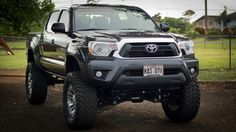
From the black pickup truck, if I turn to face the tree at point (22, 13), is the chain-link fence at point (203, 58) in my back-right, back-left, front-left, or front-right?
front-right

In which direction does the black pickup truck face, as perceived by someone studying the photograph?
facing the viewer and to the right of the viewer

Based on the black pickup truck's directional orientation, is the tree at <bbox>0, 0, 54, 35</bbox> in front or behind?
behind

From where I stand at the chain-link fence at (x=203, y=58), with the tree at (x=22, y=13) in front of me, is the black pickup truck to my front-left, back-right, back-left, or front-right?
front-left

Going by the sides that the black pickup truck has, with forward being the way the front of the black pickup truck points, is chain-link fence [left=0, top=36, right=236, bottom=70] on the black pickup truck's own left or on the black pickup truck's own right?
on the black pickup truck's own left

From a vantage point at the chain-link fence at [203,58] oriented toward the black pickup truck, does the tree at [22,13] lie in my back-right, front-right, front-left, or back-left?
front-right
